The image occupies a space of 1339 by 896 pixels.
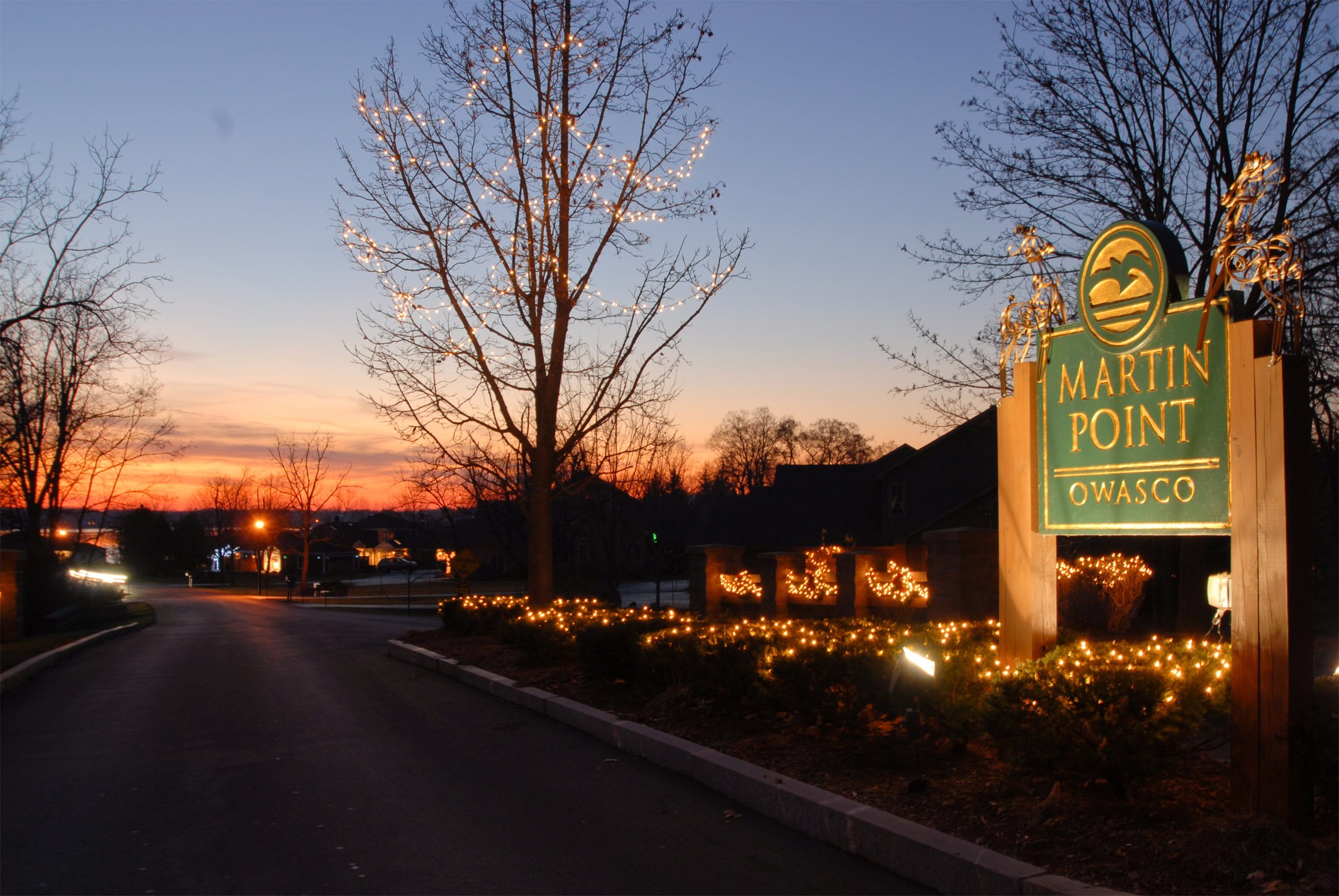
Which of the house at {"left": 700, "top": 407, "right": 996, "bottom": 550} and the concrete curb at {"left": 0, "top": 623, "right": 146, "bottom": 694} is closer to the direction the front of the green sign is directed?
the concrete curb

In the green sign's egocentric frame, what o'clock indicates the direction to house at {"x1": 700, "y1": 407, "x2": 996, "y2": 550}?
The house is roughly at 4 o'clock from the green sign.

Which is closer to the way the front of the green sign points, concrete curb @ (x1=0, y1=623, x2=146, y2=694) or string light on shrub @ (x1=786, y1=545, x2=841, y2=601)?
the concrete curb

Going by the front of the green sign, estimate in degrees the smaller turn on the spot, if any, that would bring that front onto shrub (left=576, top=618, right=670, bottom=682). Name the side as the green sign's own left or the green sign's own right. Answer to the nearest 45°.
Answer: approximately 90° to the green sign's own right

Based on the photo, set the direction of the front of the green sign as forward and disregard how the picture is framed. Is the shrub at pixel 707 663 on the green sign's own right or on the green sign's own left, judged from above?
on the green sign's own right

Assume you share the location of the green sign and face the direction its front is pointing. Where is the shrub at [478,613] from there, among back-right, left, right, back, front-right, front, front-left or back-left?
right

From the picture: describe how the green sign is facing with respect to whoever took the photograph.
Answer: facing the viewer and to the left of the viewer

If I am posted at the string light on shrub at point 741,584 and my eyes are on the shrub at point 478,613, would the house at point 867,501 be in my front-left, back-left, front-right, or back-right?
back-right

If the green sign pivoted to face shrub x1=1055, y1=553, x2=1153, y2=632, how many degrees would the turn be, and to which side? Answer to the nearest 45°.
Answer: approximately 135° to its right

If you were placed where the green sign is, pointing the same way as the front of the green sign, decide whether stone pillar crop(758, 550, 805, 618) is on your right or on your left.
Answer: on your right
